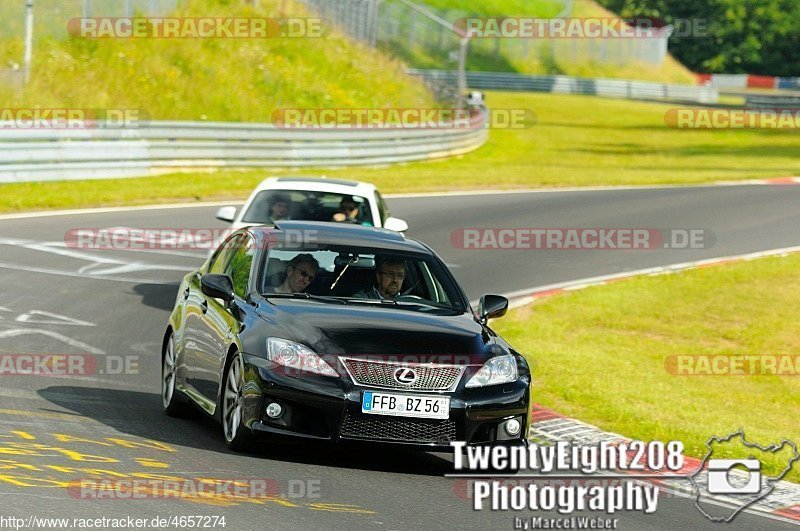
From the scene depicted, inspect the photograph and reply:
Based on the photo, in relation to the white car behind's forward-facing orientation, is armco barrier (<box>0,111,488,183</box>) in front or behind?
behind

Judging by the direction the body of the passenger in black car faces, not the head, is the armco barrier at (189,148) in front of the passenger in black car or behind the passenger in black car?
behind

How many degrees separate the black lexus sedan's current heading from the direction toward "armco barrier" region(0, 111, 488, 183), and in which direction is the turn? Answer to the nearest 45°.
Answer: approximately 135° to its left

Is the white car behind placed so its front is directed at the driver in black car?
yes

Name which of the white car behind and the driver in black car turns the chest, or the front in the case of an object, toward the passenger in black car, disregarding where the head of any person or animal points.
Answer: the white car behind

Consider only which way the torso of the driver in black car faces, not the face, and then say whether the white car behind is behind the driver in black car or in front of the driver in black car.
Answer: behind

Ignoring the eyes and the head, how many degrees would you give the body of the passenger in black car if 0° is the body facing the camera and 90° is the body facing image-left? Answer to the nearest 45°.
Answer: approximately 315°

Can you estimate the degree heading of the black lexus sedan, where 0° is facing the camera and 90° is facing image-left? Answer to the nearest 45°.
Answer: approximately 315°

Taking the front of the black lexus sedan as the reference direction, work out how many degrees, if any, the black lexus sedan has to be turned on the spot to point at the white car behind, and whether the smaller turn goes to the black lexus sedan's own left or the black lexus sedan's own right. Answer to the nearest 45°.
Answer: approximately 135° to the black lexus sedan's own left
